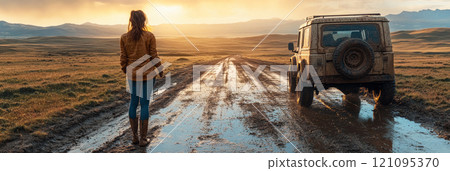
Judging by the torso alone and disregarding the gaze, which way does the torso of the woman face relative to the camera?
away from the camera

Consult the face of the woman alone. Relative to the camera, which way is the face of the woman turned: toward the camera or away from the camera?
away from the camera

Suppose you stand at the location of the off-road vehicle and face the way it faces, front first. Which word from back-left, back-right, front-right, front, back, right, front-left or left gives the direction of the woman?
back-left

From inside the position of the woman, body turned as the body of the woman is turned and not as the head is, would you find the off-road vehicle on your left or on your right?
on your right

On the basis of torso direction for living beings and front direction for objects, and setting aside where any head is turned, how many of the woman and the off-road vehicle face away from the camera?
2

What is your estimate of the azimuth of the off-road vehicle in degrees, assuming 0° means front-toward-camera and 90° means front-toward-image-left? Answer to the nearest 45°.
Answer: approximately 180°
